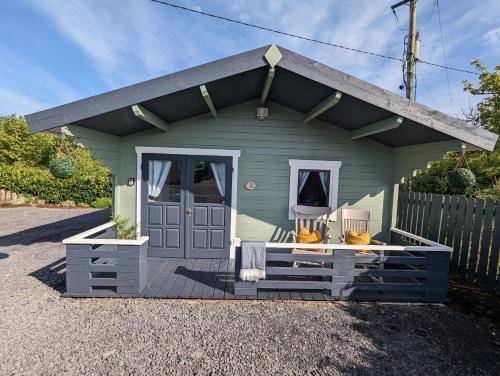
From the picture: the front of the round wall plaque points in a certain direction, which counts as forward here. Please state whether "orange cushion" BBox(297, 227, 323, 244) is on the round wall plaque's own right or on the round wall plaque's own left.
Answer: on the round wall plaque's own left

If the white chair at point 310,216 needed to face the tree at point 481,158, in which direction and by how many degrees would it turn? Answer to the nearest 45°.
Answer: approximately 135° to its left

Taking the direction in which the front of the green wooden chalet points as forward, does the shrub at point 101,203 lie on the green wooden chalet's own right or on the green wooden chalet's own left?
on the green wooden chalet's own right

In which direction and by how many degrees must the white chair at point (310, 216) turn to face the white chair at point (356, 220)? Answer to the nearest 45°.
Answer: approximately 90° to its left

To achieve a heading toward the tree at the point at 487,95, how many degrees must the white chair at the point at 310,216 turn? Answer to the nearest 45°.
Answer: approximately 135° to its left

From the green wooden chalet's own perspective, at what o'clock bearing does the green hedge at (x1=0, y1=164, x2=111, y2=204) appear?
The green hedge is roughly at 4 o'clock from the green wooden chalet.

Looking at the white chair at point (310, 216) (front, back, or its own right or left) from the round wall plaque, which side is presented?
right

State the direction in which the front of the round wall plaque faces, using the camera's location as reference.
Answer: facing the viewer

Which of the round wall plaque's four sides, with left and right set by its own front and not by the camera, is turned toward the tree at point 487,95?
left

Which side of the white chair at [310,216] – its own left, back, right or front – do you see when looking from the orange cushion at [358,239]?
left

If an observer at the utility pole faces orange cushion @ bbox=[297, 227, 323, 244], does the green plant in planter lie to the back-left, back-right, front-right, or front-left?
front-right

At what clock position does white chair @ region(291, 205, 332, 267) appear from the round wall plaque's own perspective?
The white chair is roughly at 9 o'clock from the round wall plaque.

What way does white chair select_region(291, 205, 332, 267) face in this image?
toward the camera
